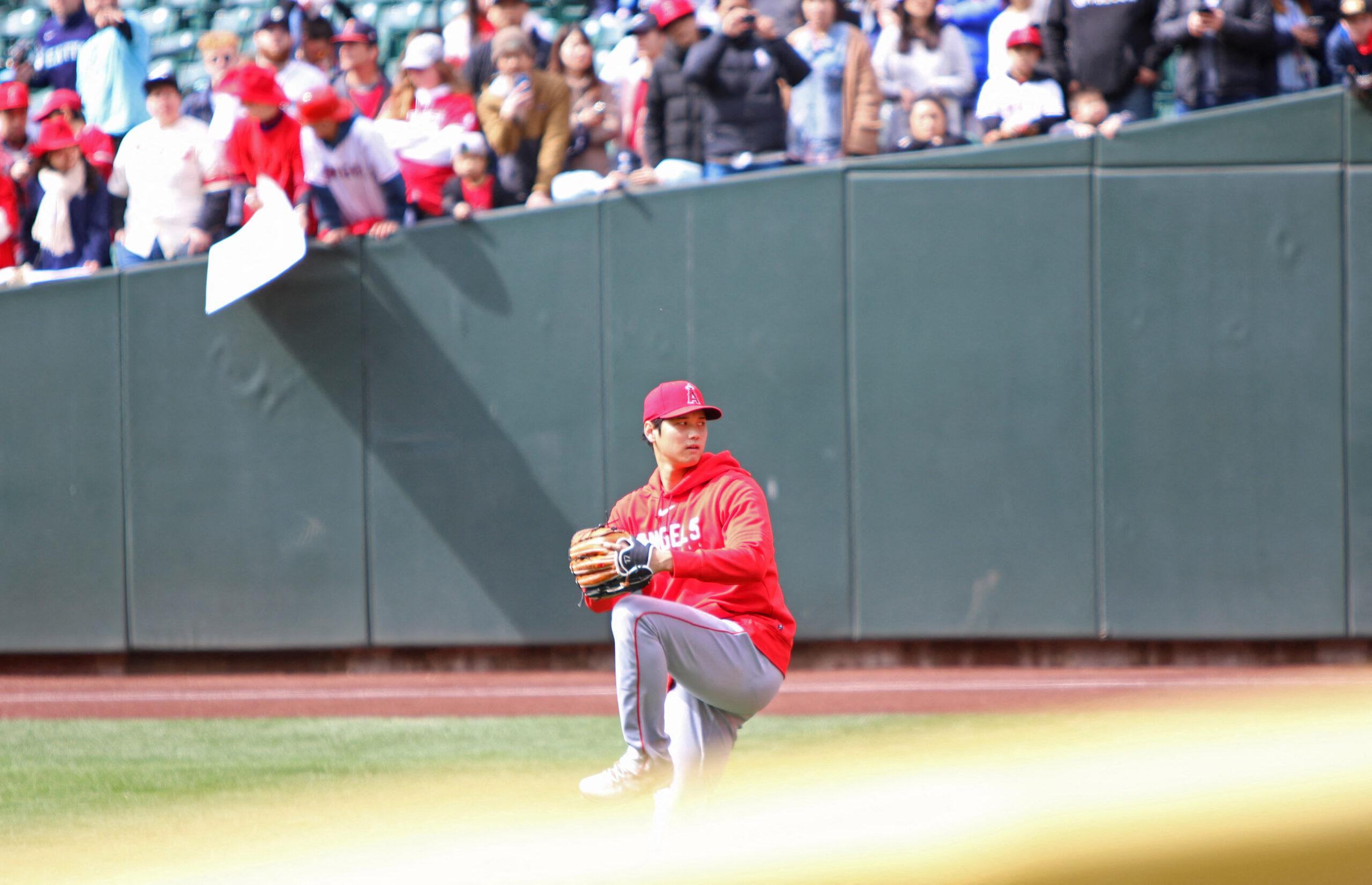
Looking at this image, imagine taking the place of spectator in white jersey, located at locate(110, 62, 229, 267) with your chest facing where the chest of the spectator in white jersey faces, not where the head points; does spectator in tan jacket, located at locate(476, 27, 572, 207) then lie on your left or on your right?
on your left

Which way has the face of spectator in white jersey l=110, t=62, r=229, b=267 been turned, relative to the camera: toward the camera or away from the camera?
toward the camera

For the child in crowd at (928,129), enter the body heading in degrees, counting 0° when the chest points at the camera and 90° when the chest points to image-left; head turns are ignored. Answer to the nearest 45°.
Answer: approximately 0°

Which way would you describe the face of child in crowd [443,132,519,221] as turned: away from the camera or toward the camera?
toward the camera

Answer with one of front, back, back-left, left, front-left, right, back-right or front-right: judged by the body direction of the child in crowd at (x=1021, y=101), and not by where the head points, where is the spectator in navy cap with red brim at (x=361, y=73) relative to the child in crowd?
right

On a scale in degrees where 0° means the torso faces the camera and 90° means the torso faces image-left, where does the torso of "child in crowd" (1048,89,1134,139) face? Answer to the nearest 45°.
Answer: approximately 0°

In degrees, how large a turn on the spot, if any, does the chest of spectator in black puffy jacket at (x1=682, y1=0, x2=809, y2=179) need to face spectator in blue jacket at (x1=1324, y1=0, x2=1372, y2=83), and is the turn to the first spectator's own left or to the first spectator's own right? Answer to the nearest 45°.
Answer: approximately 90° to the first spectator's own left

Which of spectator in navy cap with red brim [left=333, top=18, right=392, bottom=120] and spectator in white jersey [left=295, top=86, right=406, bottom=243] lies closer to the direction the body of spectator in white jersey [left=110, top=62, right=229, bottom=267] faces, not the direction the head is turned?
the spectator in white jersey

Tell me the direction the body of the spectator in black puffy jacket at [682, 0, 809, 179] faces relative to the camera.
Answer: toward the camera

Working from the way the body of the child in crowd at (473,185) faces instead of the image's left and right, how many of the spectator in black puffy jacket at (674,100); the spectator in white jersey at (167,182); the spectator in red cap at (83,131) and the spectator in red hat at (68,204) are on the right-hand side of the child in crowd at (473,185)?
3

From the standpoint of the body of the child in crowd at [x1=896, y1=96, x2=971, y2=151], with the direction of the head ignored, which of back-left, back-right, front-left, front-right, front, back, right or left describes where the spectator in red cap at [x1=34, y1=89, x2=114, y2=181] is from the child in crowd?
right
